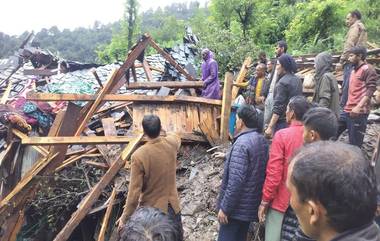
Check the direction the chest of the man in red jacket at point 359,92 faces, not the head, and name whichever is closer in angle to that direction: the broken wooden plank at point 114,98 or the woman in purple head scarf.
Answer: the broken wooden plank

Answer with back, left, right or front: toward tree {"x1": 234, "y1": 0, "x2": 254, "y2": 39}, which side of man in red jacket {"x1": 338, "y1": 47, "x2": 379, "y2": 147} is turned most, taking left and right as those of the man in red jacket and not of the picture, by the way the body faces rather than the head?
right

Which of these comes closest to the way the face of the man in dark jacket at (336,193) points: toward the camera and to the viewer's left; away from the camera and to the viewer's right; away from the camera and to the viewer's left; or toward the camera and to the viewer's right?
away from the camera and to the viewer's left

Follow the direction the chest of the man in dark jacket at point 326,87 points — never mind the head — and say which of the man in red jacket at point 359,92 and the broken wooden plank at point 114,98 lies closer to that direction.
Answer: the broken wooden plank

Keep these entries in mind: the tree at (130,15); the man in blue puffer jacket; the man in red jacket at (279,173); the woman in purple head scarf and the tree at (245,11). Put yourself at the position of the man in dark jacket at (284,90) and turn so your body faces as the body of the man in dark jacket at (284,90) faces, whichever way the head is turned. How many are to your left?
2

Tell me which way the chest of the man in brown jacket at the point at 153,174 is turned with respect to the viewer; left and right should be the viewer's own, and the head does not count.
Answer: facing away from the viewer

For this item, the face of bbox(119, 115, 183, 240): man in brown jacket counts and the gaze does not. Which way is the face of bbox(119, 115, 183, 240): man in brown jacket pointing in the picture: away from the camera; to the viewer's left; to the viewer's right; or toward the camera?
away from the camera

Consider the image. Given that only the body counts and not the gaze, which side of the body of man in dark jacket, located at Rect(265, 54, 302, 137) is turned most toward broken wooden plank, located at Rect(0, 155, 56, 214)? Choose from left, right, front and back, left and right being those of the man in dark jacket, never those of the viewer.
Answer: front

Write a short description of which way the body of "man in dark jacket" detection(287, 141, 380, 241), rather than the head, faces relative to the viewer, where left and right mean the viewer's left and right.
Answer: facing away from the viewer and to the left of the viewer

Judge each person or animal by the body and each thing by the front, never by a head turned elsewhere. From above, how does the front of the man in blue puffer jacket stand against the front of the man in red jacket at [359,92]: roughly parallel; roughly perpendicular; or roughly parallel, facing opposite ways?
roughly perpendicular

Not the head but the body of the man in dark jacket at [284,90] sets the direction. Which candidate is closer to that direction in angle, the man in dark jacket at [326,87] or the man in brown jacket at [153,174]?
the man in brown jacket

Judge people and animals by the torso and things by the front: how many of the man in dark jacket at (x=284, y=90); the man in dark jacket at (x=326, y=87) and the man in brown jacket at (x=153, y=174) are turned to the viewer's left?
2

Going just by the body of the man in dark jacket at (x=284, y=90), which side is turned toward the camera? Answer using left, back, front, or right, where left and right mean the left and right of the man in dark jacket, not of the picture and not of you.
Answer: left

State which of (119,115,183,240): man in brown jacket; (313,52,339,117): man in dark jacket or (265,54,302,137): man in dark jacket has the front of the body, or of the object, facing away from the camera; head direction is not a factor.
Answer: the man in brown jacket

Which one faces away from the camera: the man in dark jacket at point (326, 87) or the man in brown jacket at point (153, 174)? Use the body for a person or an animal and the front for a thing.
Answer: the man in brown jacket

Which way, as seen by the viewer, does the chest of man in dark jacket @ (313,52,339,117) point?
to the viewer's left
